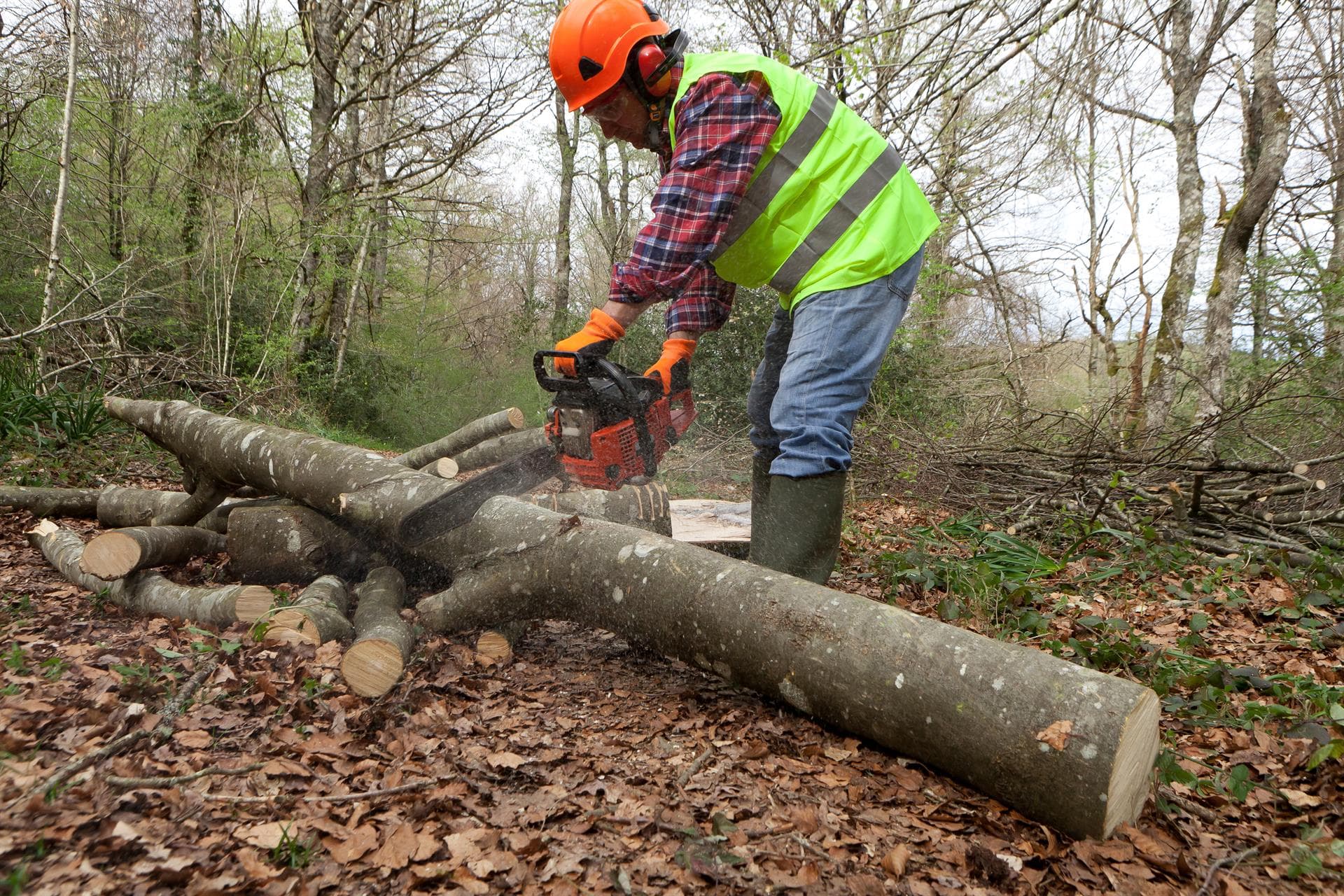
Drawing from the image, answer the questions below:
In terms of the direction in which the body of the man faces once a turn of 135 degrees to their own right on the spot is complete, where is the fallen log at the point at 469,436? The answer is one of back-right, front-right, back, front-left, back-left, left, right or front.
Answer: left

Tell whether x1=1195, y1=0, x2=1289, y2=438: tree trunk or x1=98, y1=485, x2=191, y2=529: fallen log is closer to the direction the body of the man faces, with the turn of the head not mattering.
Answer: the fallen log

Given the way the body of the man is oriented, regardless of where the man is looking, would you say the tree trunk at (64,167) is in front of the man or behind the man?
in front

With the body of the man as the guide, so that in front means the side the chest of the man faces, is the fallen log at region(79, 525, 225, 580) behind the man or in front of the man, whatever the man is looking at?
in front

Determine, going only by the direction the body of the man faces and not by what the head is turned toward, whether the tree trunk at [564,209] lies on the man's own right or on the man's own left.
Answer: on the man's own right

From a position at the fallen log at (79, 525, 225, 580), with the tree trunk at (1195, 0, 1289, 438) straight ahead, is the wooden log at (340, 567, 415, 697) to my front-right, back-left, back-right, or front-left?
front-right

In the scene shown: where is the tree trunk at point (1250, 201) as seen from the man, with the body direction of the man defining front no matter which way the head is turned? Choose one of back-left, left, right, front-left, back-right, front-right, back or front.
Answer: back-right

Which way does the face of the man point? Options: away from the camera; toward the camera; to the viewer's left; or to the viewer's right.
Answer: to the viewer's left

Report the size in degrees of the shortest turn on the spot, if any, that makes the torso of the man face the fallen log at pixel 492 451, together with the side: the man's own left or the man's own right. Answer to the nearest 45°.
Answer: approximately 45° to the man's own right

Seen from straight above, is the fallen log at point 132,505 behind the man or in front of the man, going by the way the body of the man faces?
in front

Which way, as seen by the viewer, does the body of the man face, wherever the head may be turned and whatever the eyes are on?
to the viewer's left

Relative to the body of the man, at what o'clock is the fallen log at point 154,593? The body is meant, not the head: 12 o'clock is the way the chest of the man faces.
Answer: The fallen log is roughly at 12 o'clock from the man.
